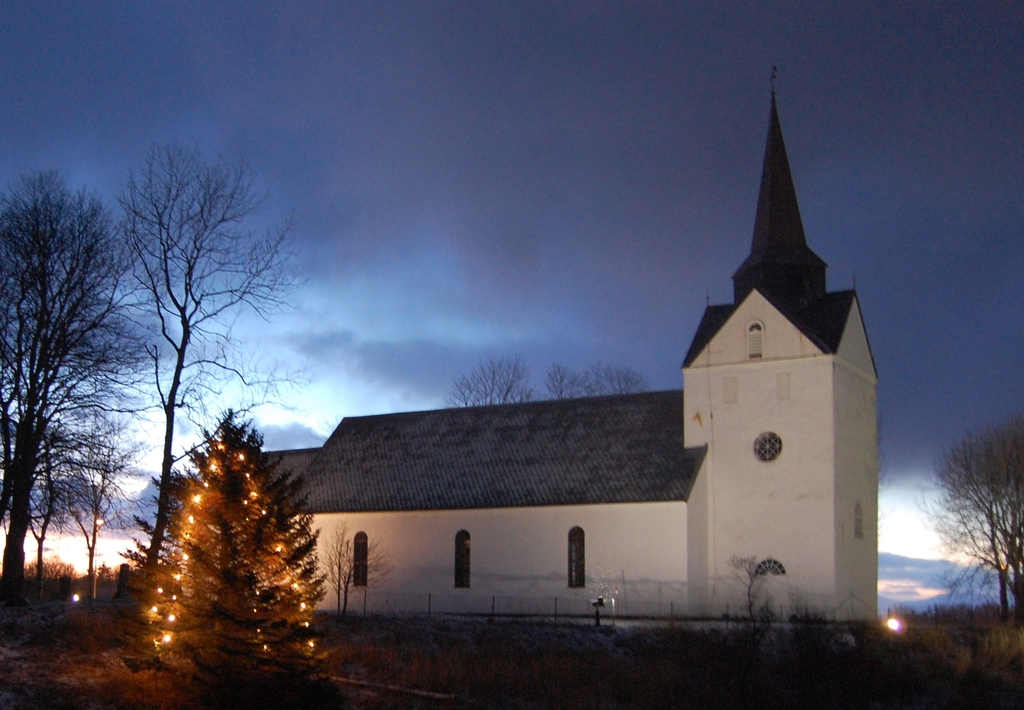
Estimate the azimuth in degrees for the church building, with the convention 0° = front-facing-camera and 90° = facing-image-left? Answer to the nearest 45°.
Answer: approximately 270°

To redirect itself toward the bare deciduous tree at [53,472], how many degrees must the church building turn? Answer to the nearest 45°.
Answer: approximately 135° to its right

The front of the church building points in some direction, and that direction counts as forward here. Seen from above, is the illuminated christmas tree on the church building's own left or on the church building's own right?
on the church building's own right

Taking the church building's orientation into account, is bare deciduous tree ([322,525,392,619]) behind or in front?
behind
